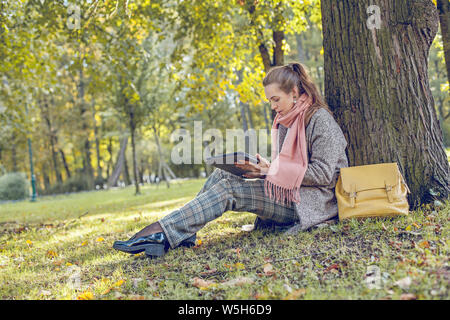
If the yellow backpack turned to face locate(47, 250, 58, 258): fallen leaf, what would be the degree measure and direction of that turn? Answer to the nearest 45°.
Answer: approximately 90° to its right

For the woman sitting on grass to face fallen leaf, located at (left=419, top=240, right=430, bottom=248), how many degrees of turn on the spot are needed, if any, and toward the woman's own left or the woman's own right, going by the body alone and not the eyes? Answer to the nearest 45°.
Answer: approximately 135° to the woman's own left

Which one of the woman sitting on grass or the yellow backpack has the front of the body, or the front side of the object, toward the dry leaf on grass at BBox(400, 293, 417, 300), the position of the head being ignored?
the yellow backpack

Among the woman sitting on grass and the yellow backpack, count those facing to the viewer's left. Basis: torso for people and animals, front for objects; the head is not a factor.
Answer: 1

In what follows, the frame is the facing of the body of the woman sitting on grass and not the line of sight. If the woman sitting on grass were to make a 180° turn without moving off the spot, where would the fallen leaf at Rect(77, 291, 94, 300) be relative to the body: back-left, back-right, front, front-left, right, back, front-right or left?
back-right

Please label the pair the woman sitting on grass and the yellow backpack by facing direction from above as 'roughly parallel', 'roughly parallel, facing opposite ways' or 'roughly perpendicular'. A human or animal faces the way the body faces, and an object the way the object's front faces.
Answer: roughly perpendicular

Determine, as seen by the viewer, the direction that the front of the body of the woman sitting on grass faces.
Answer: to the viewer's left

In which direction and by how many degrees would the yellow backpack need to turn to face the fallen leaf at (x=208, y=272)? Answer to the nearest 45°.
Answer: approximately 45° to its right

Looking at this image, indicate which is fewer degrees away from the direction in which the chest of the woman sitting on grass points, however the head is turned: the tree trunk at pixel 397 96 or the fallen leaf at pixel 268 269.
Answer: the fallen leaf

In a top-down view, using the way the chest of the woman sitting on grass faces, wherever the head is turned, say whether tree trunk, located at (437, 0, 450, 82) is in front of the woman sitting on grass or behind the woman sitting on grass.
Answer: behind
